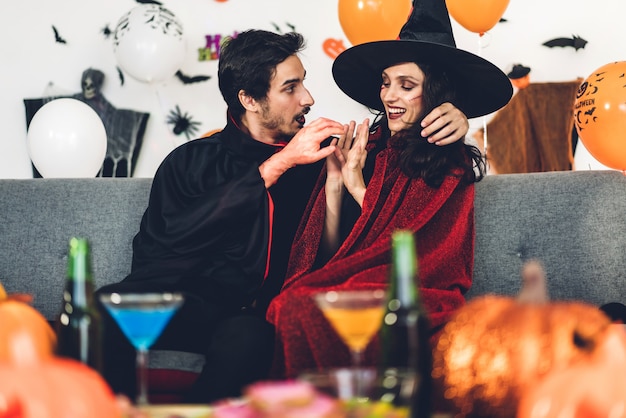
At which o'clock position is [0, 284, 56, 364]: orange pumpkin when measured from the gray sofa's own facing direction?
The orange pumpkin is roughly at 1 o'clock from the gray sofa.

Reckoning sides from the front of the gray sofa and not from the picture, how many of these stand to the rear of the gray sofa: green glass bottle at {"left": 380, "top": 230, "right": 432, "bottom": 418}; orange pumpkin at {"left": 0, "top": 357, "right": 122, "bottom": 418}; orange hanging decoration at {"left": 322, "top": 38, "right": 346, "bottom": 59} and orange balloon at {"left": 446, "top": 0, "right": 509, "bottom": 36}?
2

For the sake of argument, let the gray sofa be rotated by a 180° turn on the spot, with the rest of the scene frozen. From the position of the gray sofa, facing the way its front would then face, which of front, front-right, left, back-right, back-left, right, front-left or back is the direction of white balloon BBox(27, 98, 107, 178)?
front-left

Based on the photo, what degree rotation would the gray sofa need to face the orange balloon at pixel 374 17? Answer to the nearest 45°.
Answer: approximately 180°

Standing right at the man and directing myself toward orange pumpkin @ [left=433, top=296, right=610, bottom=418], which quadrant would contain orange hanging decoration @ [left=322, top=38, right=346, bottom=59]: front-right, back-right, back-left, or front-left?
back-left

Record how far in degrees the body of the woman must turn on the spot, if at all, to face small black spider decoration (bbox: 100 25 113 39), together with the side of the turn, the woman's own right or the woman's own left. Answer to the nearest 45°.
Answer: approximately 90° to the woman's own right

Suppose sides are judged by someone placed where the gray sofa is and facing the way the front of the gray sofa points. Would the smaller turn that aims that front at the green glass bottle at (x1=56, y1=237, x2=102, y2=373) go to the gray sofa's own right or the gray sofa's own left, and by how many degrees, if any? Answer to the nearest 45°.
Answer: approximately 45° to the gray sofa's own right

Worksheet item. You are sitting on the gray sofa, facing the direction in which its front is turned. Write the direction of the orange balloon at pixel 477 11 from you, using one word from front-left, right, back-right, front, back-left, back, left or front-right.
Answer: back

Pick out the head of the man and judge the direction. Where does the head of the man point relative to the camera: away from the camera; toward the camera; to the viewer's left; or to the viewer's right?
to the viewer's right

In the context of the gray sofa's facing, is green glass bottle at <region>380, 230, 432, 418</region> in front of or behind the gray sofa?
in front

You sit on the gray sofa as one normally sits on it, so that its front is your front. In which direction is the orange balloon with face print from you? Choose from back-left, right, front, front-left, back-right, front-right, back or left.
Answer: back-left

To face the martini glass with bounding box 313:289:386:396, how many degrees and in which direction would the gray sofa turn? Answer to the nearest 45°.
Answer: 0° — it already faces it

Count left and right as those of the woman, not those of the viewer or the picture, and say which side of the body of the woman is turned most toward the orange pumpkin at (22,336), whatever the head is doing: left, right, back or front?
front

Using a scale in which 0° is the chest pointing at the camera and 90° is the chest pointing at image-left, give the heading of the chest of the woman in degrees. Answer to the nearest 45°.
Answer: approximately 45°

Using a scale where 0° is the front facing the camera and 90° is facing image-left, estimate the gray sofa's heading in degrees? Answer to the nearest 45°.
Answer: approximately 0°
